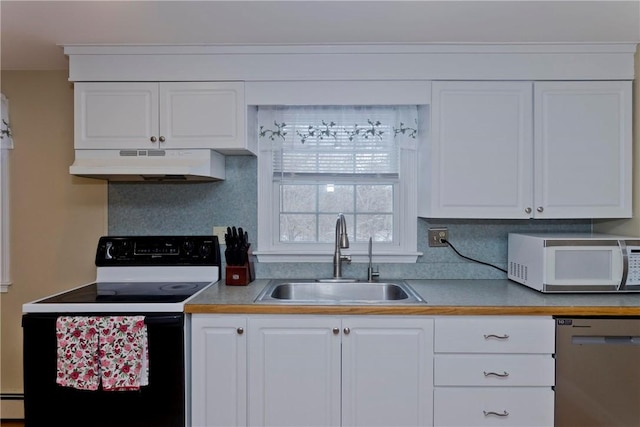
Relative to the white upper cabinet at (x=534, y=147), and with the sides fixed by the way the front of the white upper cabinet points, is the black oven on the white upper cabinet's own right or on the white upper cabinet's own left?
on the white upper cabinet's own right

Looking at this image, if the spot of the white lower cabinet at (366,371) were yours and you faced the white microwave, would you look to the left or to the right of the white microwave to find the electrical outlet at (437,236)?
left

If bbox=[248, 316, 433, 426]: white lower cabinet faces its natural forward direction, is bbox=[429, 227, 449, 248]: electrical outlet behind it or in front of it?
behind

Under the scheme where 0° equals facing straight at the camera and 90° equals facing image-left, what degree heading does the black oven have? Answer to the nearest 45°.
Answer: approximately 0°

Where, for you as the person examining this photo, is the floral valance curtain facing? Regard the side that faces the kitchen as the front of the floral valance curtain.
facing the viewer

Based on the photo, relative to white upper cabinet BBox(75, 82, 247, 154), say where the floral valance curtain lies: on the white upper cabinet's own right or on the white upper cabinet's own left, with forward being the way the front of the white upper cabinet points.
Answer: on the white upper cabinet's own left

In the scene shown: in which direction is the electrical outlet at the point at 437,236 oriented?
toward the camera

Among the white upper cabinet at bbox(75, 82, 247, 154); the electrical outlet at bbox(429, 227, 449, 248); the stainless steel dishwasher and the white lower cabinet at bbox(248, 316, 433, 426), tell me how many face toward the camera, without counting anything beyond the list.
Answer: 4

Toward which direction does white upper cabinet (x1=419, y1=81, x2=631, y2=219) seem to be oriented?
toward the camera
